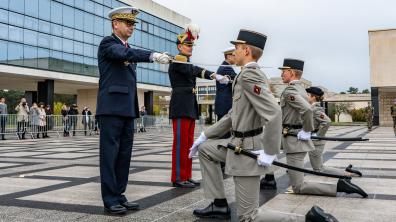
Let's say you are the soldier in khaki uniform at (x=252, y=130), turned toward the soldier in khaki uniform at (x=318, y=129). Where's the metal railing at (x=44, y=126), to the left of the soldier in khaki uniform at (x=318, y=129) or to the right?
left

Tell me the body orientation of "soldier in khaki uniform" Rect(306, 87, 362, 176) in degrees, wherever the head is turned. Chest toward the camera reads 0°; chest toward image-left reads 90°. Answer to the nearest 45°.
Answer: approximately 90°

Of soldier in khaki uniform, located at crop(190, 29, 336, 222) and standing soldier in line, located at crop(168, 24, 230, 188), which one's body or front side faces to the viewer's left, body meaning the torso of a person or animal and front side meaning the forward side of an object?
the soldier in khaki uniform

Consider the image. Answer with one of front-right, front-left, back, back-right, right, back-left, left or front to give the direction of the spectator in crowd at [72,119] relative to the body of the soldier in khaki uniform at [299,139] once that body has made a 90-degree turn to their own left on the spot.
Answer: back-right

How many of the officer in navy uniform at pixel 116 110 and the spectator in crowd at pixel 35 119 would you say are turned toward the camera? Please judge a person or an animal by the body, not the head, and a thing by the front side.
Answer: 1

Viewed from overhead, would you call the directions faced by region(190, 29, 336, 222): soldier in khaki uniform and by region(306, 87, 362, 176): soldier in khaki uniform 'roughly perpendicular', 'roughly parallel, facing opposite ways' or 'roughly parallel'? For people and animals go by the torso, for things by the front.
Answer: roughly parallel

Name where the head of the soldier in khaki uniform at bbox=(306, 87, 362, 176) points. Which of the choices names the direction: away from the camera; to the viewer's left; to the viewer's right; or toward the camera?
to the viewer's left

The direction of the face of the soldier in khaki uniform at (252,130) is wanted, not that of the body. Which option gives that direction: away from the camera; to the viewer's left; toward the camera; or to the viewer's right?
to the viewer's left

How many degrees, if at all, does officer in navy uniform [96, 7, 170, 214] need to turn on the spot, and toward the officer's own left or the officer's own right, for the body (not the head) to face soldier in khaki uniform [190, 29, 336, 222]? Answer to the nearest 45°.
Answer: approximately 45° to the officer's own right

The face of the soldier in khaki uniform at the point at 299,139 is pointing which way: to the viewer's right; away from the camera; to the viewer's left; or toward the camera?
to the viewer's left

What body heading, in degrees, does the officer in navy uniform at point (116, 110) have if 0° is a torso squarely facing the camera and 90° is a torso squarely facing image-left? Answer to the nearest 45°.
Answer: approximately 270°

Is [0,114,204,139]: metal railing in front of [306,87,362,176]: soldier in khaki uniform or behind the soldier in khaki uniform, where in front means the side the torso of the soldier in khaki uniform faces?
in front

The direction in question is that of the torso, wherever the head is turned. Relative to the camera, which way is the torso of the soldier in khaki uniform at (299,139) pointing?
to the viewer's left

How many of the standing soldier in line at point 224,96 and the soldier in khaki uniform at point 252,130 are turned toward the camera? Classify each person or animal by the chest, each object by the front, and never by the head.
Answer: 0

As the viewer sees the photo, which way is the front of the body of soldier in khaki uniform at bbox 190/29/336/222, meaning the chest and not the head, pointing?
to the viewer's left
